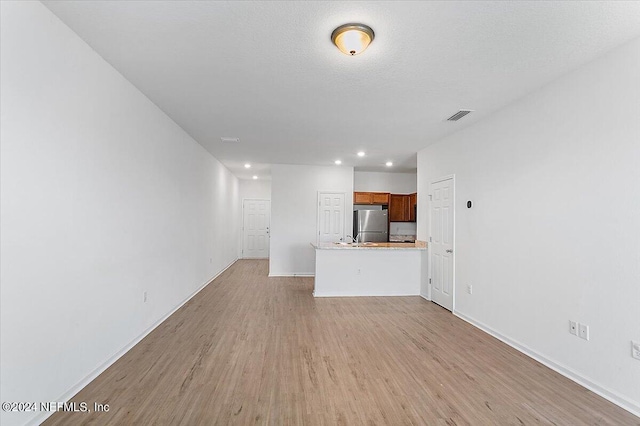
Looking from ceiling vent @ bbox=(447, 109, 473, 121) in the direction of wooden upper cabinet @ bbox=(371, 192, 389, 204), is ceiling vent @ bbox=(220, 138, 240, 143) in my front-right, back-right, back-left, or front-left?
front-left

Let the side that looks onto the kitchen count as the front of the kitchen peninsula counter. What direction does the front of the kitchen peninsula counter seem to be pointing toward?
away from the camera

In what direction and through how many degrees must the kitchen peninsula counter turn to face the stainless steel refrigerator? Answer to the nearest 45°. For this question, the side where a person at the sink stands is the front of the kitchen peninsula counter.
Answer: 0° — it already faces it

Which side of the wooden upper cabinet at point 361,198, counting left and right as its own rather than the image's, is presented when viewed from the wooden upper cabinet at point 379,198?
left

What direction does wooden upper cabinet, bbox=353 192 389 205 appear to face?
toward the camera

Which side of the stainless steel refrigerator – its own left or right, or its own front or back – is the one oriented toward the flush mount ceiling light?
front

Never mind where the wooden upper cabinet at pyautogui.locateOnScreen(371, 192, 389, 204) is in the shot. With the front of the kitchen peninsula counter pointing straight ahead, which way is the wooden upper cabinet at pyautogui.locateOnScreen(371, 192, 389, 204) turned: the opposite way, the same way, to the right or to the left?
the opposite way

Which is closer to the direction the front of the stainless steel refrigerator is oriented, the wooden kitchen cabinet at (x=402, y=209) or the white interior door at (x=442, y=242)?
the white interior door

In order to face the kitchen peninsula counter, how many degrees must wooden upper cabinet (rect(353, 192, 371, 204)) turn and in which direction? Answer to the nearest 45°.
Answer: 0° — it already faces it

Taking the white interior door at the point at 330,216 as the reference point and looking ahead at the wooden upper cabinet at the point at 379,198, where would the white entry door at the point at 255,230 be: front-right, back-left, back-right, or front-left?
back-left

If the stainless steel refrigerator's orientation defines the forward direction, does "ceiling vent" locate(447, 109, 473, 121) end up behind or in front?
in front

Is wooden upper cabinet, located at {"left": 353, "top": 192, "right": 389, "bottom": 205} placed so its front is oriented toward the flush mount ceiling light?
yes
